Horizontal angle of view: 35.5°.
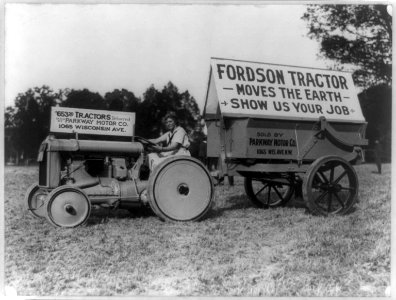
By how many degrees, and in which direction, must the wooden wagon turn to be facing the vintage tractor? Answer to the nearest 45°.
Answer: approximately 45° to its right

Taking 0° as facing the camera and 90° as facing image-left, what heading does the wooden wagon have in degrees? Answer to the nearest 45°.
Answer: approximately 45°
